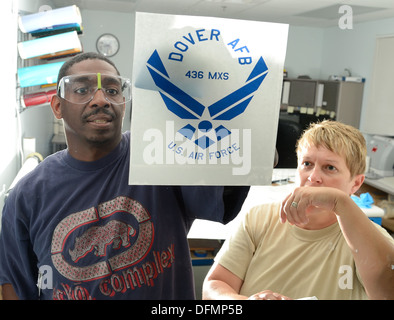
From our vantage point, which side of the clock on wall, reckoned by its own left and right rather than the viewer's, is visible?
front

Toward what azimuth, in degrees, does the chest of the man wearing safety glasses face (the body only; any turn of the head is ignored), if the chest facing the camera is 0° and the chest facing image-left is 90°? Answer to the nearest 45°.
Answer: approximately 0°

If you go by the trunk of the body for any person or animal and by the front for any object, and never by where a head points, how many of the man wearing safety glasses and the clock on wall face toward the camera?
2

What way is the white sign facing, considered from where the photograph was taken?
facing the viewer
